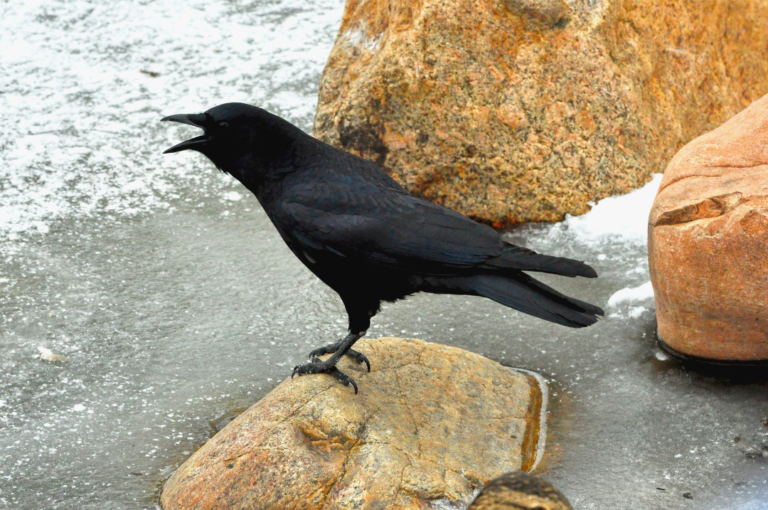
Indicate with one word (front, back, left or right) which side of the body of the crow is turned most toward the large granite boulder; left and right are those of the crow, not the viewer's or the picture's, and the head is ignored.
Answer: right

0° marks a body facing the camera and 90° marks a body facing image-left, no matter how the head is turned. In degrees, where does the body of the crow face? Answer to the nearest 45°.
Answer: approximately 90°

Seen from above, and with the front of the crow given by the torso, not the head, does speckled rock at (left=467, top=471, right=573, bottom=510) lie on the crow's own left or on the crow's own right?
on the crow's own left

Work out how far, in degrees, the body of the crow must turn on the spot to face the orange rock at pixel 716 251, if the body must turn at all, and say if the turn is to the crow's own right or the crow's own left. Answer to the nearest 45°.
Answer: approximately 180°
